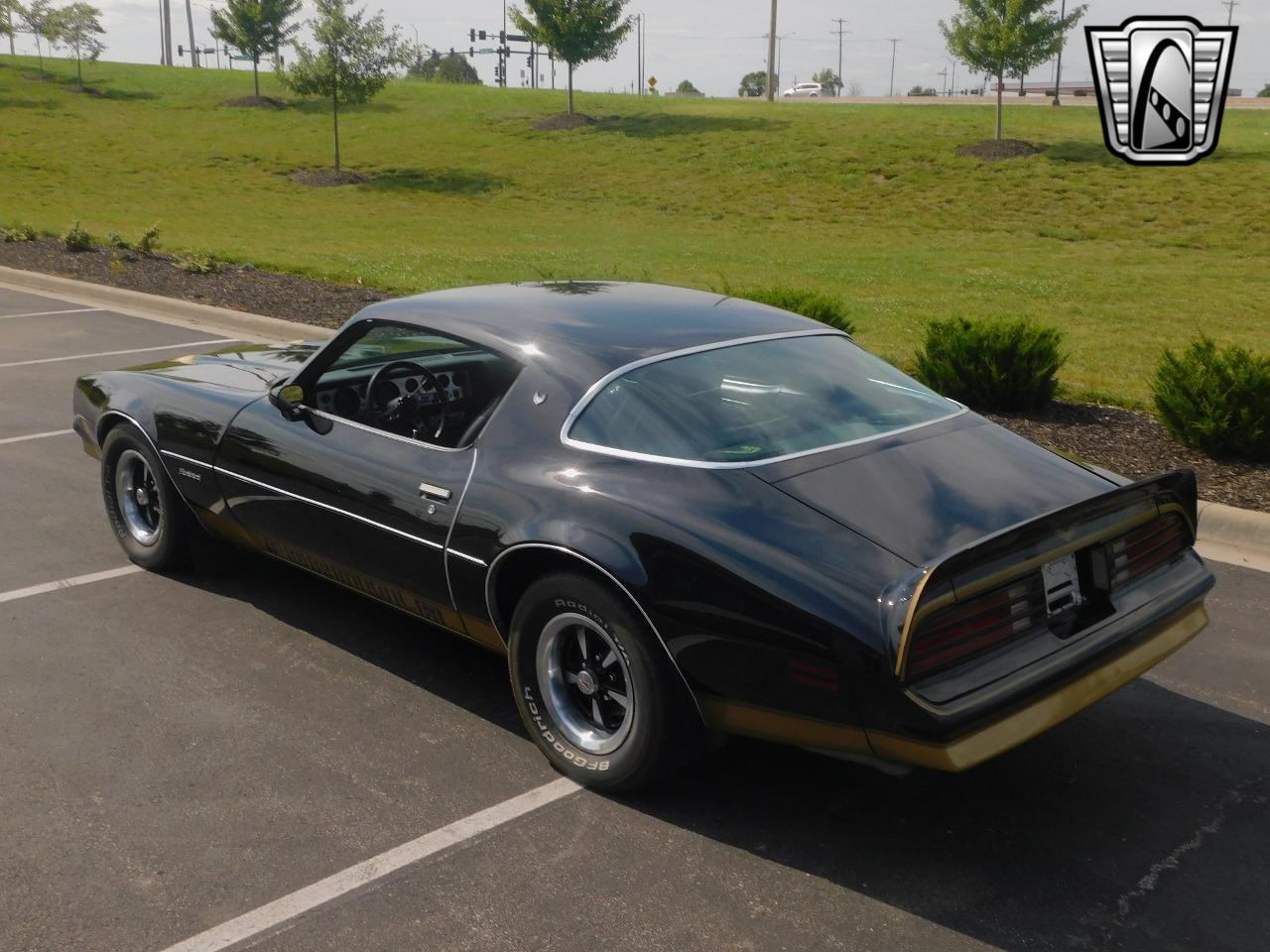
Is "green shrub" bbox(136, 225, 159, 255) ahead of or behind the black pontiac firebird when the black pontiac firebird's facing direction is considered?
ahead

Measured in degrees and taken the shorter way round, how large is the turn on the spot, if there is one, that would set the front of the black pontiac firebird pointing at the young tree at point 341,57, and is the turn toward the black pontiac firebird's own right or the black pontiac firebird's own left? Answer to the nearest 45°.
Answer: approximately 45° to the black pontiac firebird's own right

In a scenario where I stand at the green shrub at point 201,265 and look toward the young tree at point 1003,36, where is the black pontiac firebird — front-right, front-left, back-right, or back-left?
back-right

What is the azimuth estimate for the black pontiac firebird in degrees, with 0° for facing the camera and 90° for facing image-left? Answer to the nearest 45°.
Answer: approximately 135°

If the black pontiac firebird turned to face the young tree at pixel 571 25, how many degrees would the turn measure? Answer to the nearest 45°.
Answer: approximately 45° to its right

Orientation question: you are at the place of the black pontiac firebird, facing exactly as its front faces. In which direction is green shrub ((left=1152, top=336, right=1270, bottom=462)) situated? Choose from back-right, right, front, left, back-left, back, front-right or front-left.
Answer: right

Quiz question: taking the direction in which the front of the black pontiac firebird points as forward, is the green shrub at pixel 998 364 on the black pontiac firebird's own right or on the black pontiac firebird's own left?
on the black pontiac firebird's own right

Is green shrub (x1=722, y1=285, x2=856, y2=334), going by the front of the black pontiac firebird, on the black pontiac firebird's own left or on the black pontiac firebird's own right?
on the black pontiac firebird's own right

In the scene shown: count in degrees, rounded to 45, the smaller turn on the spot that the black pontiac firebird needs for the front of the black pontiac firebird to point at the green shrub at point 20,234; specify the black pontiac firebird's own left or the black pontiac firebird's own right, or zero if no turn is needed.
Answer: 0° — it already faces it

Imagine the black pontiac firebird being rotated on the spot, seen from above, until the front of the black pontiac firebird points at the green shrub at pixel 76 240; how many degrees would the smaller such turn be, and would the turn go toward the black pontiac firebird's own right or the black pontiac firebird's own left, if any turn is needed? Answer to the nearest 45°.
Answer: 0° — it already faces it

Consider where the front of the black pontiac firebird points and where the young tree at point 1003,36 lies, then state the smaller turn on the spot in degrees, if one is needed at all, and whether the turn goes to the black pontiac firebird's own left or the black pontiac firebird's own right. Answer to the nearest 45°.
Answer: approximately 45° to the black pontiac firebird's own right
